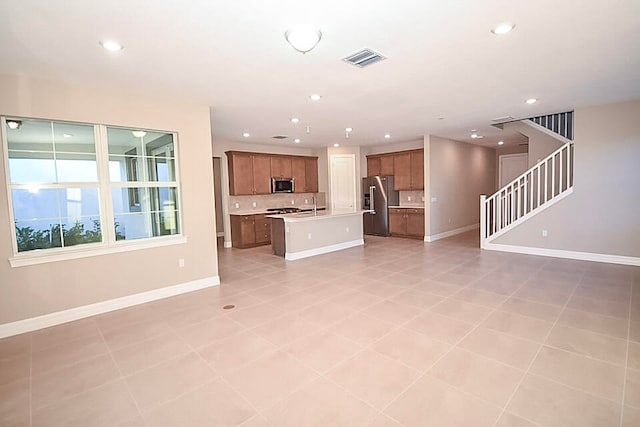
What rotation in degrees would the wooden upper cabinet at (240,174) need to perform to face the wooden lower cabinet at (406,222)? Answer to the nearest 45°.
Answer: approximately 45° to its left

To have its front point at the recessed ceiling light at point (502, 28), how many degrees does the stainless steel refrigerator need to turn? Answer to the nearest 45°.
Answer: approximately 45° to its left

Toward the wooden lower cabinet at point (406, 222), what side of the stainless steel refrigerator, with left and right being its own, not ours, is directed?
left

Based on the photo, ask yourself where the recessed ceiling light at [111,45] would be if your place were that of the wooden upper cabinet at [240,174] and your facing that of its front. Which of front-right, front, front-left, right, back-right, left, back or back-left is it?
front-right

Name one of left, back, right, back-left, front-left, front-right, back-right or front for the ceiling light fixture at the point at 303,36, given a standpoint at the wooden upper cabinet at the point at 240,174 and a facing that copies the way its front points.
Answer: front-right

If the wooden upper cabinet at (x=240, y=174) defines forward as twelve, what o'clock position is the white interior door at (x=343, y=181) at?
The white interior door is roughly at 10 o'clock from the wooden upper cabinet.

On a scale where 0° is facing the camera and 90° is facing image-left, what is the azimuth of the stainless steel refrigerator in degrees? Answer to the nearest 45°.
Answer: approximately 45°

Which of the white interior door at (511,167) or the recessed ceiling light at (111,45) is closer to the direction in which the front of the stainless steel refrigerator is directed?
the recessed ceiling light

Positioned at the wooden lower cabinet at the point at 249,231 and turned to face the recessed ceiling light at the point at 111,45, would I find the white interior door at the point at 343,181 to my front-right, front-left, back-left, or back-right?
back-left

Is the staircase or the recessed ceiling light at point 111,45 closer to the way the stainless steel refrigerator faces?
the recessed ceiling light

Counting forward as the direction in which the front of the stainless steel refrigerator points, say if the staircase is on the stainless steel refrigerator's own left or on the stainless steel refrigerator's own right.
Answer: on the stainless steel refrigerator's own left

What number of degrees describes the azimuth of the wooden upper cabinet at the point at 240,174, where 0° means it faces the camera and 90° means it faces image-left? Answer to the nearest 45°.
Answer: approximately 315°
